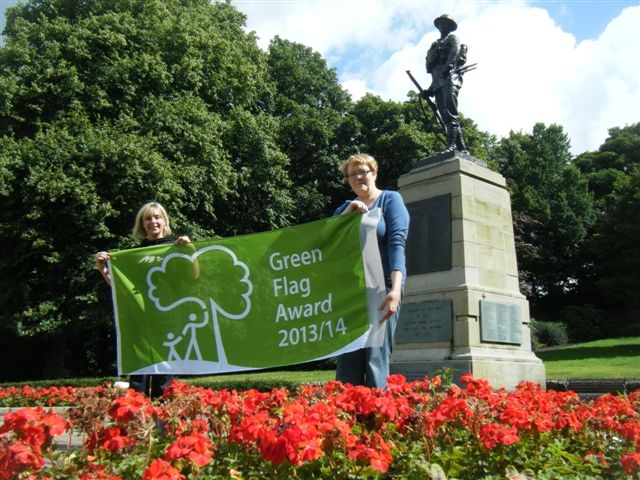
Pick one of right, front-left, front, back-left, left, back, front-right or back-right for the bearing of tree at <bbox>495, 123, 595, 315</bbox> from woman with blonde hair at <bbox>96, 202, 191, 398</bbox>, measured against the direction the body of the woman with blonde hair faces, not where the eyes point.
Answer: back-left

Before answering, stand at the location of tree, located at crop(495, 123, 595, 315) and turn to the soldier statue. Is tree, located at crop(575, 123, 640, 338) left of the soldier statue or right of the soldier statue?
left

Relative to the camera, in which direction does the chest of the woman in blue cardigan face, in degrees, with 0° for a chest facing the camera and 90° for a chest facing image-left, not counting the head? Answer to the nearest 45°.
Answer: approximately 45°

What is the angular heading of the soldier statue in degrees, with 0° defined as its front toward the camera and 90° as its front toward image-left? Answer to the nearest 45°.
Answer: approximately 45°

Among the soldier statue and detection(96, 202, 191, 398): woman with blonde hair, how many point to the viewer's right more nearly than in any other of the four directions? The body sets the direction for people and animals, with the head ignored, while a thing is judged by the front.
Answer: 0

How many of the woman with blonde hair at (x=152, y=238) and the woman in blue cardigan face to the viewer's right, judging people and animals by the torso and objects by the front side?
0

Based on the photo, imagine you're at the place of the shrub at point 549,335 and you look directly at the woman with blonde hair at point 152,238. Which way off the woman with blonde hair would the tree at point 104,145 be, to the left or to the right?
right

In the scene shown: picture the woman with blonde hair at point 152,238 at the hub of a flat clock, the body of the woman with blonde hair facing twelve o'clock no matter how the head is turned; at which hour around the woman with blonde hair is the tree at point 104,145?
The tree is roughly at 6 o'clock from the woman with blonde hair.

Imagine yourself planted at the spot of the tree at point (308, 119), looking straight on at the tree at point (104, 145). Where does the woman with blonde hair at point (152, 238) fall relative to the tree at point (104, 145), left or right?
left

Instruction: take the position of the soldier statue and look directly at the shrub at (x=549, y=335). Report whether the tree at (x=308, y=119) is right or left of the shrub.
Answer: left

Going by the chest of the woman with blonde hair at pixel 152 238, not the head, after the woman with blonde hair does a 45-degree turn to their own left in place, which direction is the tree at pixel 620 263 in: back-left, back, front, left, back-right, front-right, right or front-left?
left
